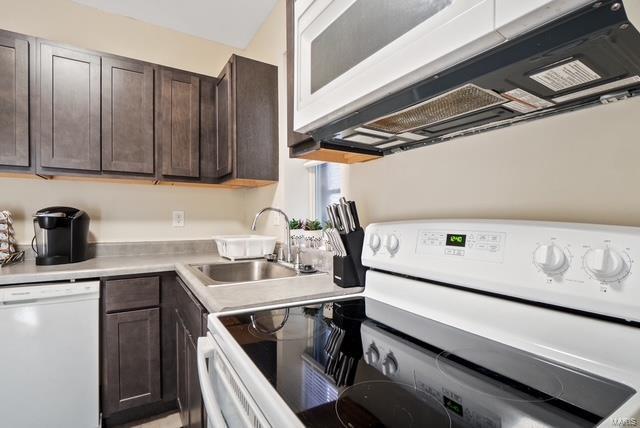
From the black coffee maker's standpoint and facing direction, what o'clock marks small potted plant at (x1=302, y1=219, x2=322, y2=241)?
The small potted plant is roughly at 9 o'clock from the black coffee maker.

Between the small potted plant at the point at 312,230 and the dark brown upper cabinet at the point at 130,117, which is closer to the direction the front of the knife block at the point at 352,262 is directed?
the dark brown upper cabinet

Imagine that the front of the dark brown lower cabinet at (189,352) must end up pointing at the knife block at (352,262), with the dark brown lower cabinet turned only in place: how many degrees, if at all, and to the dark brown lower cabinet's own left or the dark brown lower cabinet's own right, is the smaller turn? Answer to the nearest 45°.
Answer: approximately 135° to the dark brown lower cabinet's own left

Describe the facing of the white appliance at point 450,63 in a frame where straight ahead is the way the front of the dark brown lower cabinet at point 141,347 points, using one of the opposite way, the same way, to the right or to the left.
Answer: to the right

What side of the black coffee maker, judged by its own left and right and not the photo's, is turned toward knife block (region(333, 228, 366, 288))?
left

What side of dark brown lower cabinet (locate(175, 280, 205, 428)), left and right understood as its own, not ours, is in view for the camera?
left
